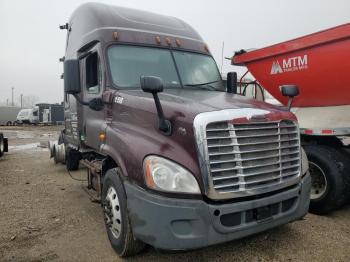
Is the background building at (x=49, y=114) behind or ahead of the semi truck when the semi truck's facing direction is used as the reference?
behind

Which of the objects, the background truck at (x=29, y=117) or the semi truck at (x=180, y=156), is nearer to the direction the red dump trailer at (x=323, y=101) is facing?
the background truck

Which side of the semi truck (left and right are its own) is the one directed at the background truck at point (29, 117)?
back

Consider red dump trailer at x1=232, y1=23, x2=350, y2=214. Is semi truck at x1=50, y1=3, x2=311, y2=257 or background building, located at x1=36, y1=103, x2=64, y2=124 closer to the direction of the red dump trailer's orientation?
the background building

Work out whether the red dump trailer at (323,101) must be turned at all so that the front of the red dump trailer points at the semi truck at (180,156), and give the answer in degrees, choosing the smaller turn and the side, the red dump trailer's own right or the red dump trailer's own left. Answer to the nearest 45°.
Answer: approximately 90° to the red dump trailer's own left

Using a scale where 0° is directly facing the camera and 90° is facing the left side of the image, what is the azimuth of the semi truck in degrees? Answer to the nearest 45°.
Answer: approximately 315°

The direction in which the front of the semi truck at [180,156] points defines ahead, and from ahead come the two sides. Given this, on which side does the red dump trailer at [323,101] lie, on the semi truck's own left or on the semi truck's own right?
on the semi truck's own left

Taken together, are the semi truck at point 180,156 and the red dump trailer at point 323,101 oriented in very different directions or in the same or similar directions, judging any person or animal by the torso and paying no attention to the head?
very different directions
